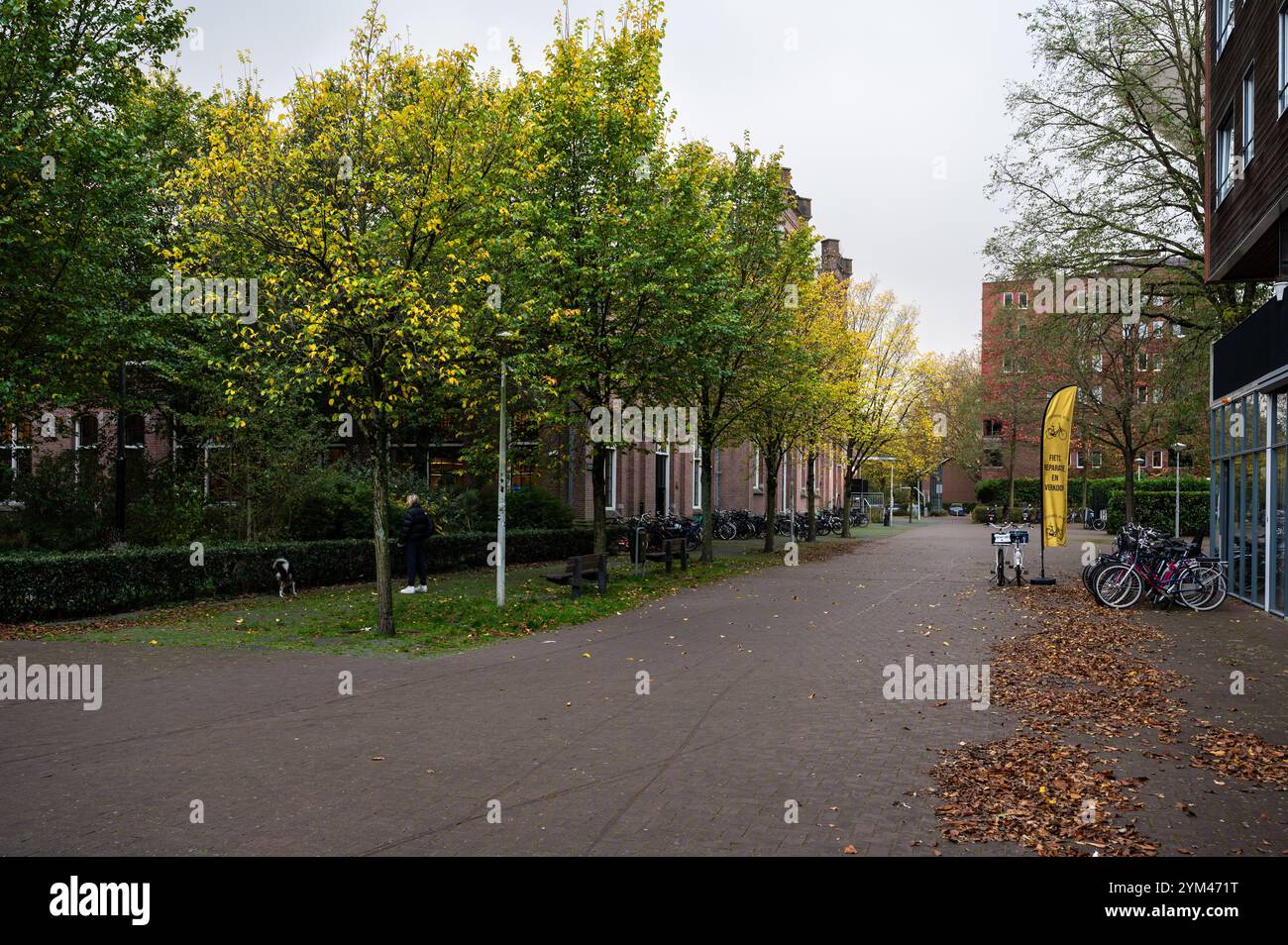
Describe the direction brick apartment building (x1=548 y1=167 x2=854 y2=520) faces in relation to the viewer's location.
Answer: facing the viewer and to the right of the viewer

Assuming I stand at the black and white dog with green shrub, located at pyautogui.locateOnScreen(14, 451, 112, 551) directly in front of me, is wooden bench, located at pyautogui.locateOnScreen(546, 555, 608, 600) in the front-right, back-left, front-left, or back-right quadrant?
back-right

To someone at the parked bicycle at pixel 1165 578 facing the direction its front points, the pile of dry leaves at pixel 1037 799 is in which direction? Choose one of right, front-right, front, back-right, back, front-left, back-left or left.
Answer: left

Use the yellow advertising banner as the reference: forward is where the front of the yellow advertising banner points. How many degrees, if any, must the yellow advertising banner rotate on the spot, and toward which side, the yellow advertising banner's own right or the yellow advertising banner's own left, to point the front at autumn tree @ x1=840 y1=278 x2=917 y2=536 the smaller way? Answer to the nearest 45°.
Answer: approximately 180°

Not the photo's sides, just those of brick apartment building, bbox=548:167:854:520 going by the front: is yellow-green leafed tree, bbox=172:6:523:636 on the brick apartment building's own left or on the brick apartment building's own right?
on the brick apartment building's own right

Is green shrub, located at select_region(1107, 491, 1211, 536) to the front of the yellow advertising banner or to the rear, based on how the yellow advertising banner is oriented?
to the rear

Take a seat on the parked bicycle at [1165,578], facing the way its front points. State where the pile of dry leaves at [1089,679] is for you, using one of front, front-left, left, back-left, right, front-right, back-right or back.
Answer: left

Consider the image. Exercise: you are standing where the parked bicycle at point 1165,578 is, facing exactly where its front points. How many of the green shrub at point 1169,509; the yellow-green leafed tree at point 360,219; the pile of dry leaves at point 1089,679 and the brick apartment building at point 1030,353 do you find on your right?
2

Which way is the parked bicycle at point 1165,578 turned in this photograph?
to the viewer's left

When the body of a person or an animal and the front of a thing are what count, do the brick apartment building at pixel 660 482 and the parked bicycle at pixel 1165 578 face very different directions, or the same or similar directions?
very different directions

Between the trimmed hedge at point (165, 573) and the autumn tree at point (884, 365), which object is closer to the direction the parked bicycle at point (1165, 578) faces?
the trimmed hedge

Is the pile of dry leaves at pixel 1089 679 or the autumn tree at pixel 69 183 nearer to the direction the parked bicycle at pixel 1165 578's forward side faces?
the autumn tree

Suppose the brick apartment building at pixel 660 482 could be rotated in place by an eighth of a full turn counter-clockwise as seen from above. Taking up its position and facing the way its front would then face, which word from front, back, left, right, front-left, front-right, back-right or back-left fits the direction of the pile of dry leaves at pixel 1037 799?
right

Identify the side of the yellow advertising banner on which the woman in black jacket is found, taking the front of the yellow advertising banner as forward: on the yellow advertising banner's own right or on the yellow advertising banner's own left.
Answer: on the yellow advertising banner's own right
